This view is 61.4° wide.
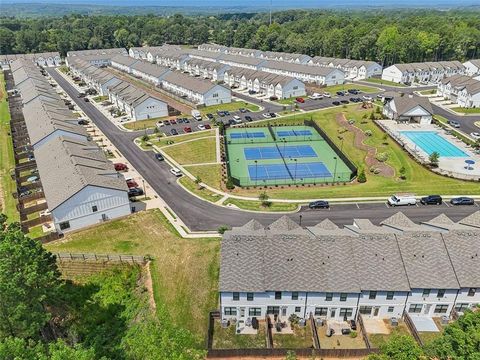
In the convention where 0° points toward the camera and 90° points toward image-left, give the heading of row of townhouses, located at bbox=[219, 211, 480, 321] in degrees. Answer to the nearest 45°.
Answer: approximately 180°

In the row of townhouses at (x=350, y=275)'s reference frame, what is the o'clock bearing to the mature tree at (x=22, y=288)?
The mature tree is roughly at 8 o'clock from the row of townhouses.
